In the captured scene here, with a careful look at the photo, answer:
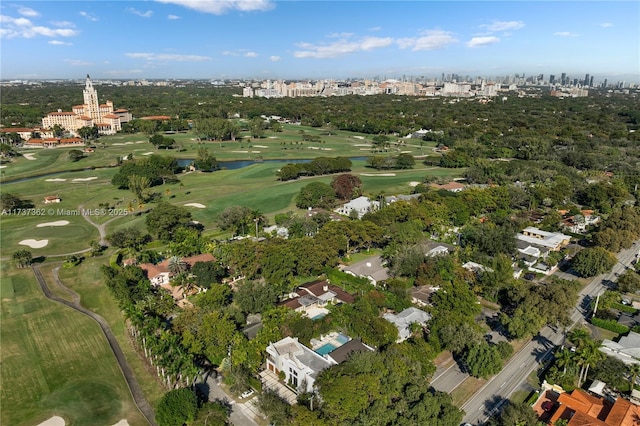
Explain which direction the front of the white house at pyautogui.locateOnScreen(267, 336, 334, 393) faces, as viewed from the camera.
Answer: facing the viewer and to the left of the viewer

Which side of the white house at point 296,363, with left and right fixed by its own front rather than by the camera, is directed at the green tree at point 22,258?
right

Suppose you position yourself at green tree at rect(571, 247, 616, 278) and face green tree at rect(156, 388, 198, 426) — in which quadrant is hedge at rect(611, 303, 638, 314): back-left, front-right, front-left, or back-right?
front-left

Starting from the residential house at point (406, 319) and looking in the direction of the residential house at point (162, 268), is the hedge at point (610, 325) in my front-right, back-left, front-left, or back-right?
back-right

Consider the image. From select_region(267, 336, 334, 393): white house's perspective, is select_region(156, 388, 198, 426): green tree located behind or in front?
in front

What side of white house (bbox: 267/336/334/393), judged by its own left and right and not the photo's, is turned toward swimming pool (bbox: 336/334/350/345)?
back

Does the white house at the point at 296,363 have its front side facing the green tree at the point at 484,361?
no

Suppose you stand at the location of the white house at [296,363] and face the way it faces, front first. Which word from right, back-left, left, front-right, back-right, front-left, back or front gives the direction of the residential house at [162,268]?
right

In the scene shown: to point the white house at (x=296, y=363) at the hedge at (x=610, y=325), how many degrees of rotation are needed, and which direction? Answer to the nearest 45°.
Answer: approximately 135° to its left

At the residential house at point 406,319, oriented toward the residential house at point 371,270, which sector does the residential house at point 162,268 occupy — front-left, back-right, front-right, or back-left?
front-left

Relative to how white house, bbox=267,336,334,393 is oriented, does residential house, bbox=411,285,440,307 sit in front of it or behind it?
behind

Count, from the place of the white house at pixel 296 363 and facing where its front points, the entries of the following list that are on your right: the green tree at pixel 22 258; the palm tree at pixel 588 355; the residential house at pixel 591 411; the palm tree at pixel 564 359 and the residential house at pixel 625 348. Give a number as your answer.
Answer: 1

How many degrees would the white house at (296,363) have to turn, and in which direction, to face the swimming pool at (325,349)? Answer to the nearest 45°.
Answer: approximately 180°

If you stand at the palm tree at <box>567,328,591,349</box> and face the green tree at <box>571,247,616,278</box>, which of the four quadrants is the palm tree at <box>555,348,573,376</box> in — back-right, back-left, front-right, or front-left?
back-left

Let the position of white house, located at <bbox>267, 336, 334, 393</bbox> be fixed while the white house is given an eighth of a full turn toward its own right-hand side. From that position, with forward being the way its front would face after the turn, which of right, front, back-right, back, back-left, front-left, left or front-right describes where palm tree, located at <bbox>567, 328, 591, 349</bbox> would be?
back

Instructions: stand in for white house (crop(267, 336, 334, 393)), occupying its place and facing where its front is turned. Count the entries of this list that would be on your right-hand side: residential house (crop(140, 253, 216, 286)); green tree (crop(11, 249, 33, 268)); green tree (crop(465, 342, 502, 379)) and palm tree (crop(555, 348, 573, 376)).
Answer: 2

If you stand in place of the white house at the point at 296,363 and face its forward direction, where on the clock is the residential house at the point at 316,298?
The residential house is roughly at 5 o'clock from the white house.

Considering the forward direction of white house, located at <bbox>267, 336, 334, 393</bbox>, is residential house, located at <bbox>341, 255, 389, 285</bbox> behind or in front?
behind

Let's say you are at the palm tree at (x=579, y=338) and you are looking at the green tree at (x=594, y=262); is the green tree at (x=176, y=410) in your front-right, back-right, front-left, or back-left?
back-left

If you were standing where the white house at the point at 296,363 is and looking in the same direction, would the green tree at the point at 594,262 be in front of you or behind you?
behind

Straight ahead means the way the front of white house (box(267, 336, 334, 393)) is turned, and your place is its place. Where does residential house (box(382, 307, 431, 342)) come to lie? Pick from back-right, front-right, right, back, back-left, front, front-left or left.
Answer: back

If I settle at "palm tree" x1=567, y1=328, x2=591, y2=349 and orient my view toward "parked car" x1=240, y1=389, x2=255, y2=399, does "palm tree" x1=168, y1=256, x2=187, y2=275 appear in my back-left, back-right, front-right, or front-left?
front-right
